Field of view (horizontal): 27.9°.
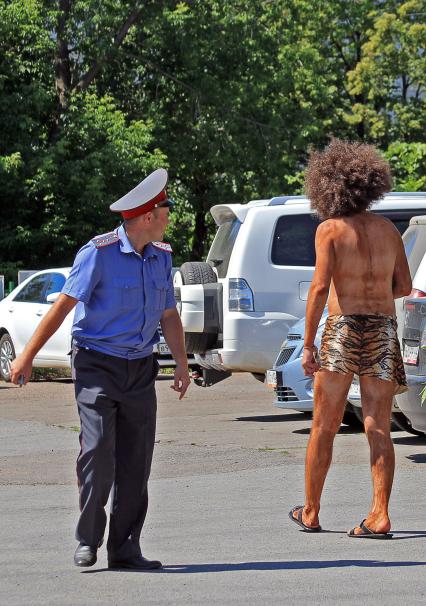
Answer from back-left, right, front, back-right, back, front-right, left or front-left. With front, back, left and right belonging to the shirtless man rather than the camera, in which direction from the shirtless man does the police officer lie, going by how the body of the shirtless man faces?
left

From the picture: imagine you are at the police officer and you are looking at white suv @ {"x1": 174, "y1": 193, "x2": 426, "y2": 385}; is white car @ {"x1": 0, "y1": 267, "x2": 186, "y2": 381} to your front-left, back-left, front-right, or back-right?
front-left

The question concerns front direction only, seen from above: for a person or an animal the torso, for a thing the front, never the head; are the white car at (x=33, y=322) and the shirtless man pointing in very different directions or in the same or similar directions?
very different directions

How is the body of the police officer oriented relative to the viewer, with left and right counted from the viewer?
facing the viewer and to the right of the viewer

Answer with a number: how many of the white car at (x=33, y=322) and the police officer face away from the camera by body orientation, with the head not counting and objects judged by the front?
0

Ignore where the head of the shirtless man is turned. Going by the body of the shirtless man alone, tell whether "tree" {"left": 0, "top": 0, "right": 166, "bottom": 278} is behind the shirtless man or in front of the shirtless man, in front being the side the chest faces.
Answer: in front

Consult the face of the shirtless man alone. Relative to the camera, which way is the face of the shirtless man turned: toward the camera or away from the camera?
away from the camera

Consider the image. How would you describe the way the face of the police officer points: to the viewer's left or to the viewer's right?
to the viewer's right

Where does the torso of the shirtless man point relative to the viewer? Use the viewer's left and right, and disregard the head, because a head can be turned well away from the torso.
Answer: facing away from the viewer and to the left of the viewer
